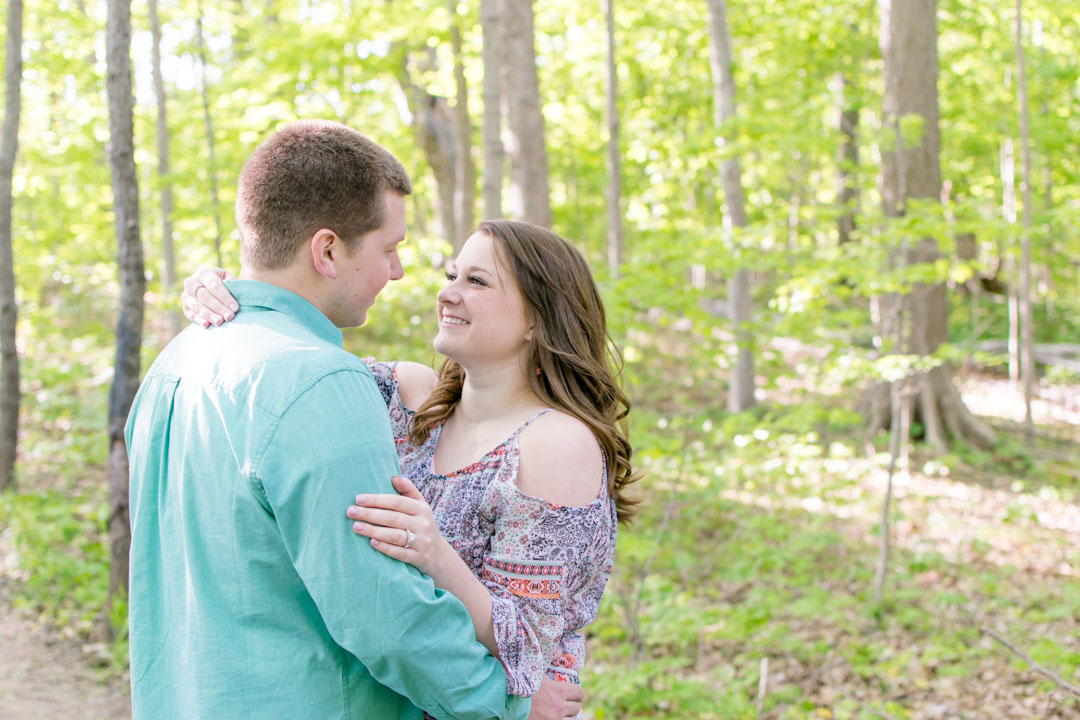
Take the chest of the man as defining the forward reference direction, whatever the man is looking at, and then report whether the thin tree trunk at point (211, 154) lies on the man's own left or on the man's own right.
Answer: on the man's own left

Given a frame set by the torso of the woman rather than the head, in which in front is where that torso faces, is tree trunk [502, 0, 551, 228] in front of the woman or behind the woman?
behind

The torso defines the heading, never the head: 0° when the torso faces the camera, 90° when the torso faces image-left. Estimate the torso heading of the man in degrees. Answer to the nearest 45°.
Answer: approximately 225°

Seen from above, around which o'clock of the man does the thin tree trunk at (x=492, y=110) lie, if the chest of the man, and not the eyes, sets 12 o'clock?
The thin tree trunk is roughly at 11 o'clock from the man.

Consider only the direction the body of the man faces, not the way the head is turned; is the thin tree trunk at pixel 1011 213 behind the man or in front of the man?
in front

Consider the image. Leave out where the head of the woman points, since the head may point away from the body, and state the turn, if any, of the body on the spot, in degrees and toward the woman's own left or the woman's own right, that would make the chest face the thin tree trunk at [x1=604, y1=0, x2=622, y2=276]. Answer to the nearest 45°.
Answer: approximately 135° to the woman's own right

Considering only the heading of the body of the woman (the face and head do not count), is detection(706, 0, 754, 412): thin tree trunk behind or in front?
behind

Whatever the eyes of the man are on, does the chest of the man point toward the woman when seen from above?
yes

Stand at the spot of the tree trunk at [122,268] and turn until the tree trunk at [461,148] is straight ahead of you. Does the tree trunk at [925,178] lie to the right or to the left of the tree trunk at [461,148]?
right

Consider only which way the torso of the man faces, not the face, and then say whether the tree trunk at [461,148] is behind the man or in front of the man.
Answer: in front

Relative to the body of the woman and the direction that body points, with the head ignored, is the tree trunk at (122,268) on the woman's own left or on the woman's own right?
on the woman's own right

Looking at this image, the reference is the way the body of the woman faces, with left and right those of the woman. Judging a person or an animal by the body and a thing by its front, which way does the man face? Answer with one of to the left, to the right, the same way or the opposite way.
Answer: the opposite way

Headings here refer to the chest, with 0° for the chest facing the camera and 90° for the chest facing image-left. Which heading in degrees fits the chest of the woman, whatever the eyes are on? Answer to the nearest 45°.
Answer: approximately 45°
